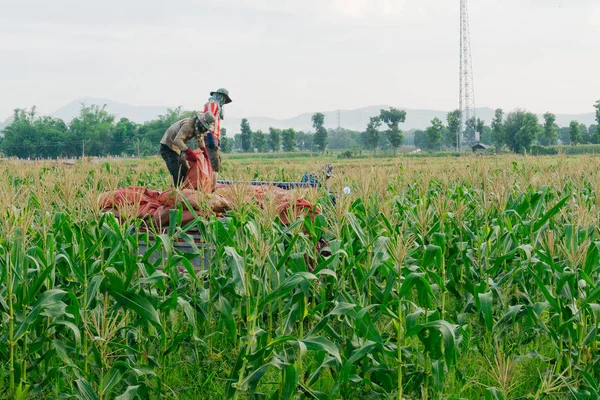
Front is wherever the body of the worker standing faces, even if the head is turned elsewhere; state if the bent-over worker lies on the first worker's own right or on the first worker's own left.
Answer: on the first worker's own right

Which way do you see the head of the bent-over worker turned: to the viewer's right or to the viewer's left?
to the viewer's right
